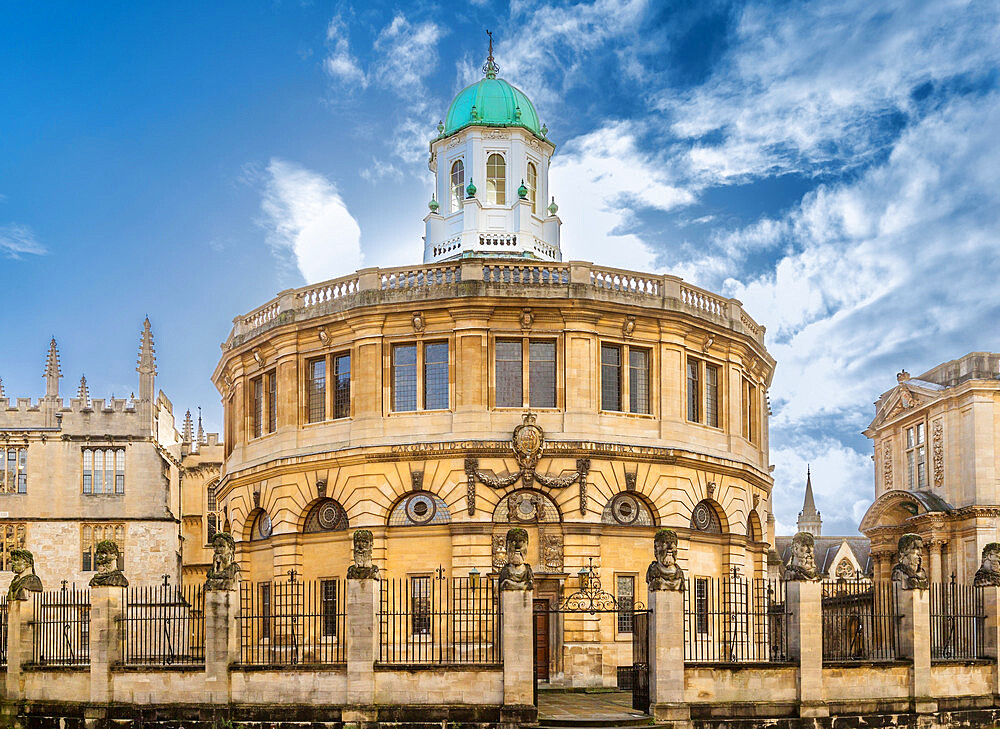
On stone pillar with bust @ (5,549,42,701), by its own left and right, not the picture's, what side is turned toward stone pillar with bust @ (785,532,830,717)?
left

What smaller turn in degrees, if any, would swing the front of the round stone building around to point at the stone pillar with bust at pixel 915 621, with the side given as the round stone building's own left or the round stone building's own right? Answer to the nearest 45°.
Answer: approximately 45° to the round stone building's own left

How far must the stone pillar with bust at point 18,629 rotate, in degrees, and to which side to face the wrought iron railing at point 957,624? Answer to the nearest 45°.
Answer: approximately 135° to its left

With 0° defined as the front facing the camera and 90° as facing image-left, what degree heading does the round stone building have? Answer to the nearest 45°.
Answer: approximately 0°
